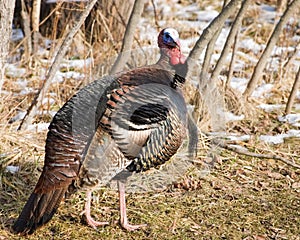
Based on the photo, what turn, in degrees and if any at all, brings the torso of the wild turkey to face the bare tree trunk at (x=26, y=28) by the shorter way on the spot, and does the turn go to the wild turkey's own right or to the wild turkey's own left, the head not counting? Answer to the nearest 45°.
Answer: approximately 90° to the wild turkey's own left

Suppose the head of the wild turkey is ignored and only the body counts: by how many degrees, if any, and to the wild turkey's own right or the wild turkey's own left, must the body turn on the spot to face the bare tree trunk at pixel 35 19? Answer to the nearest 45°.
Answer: approximately 90° to the wild turkey's own left

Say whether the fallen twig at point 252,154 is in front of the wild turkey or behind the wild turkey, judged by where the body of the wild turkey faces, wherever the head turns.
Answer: in front

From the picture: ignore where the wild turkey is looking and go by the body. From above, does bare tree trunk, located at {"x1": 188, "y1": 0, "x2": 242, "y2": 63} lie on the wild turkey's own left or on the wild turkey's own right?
on the wild turkey's own left

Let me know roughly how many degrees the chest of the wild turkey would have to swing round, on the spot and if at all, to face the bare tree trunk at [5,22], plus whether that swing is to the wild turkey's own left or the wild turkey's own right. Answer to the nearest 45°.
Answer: approximately 135° to the wild turkey's own left

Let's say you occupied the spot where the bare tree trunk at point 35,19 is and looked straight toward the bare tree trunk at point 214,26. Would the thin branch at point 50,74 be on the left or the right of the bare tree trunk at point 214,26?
right

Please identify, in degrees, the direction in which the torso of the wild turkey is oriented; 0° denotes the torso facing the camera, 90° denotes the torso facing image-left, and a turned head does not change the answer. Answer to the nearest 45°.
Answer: approximately 270°

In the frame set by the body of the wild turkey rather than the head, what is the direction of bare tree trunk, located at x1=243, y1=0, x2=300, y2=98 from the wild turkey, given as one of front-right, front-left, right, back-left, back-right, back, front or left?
front-left

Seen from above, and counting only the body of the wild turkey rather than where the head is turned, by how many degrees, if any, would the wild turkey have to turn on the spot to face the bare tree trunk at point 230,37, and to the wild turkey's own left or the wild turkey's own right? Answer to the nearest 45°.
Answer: approximately 45° to the wild turkey's own left
